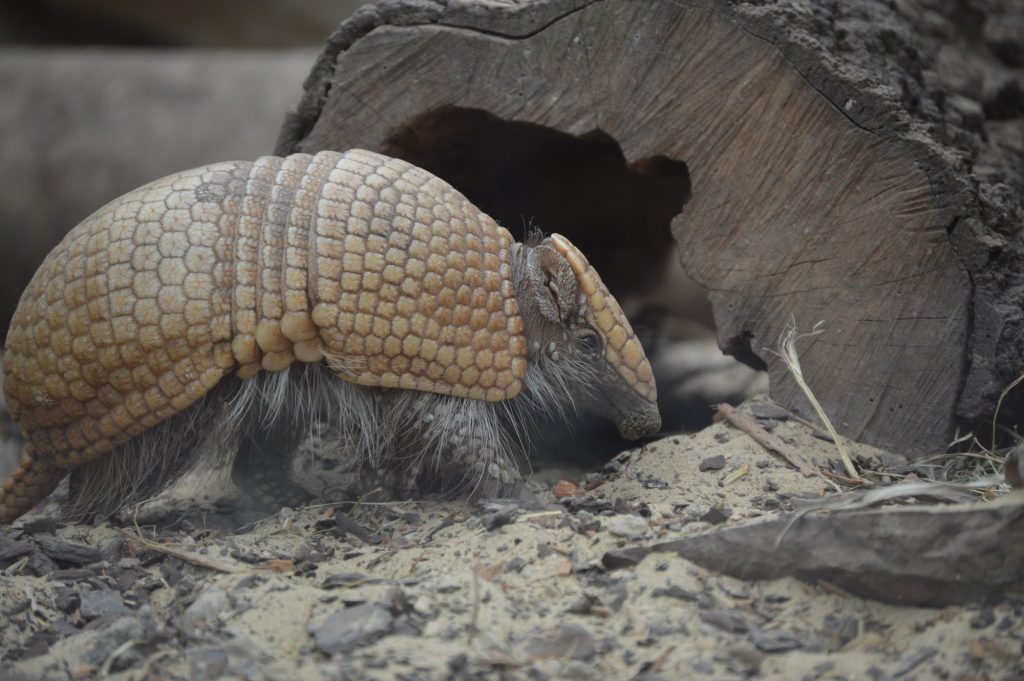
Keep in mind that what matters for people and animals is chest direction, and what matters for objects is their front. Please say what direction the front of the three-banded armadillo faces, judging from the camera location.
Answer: facing to the right of the viewer

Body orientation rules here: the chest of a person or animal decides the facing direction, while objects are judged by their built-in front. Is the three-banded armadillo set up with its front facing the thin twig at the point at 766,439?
yes

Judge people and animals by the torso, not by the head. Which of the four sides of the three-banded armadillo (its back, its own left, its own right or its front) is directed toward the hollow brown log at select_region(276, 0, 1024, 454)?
front

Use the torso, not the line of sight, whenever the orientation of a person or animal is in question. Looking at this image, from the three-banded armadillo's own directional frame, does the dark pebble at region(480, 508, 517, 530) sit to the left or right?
on its right

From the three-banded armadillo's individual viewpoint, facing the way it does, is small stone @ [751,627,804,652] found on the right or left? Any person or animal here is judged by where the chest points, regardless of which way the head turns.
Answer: on its right

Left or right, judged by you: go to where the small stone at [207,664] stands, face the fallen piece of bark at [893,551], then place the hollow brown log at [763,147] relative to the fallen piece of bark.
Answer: left

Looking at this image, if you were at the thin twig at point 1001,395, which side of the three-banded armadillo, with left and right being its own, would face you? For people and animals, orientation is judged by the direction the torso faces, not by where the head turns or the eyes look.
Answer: front

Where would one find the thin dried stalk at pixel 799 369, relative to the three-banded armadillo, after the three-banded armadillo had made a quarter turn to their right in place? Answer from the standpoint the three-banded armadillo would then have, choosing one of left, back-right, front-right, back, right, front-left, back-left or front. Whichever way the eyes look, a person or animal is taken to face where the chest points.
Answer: left

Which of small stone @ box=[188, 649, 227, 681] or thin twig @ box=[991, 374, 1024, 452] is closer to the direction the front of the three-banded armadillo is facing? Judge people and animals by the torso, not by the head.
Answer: the thin twig

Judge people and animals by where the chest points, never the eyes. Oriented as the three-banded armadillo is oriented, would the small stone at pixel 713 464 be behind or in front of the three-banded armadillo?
in front
